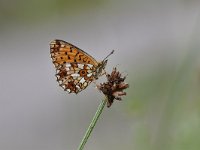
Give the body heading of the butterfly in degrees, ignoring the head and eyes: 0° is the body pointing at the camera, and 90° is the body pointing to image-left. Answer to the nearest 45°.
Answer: approximately 270°
